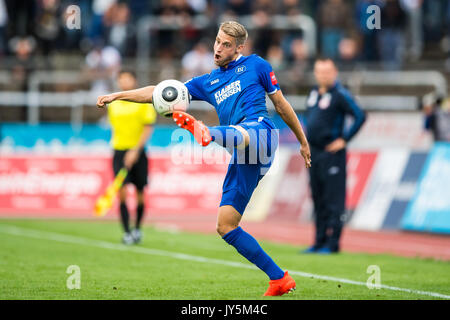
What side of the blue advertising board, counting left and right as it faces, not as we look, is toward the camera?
front

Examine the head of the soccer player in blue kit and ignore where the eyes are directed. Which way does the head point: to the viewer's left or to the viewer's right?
to the viewer's left

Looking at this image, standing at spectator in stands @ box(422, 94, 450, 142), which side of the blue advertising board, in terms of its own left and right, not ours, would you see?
back

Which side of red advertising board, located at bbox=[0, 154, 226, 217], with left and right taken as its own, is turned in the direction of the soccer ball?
front

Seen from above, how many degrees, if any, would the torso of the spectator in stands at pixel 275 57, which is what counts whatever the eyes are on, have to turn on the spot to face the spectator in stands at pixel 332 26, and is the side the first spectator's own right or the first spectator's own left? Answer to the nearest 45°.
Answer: approximately 135° to the first spectator's own left

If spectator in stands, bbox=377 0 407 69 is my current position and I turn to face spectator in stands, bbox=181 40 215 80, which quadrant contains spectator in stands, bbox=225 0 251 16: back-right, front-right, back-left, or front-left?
front-right

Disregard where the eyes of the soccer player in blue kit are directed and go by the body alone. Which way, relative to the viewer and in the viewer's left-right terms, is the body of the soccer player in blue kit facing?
facing the viewer and to the left of the viewer

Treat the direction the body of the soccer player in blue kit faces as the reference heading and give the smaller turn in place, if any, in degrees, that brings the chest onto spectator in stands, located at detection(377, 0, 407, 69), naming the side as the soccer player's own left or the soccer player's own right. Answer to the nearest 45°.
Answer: approximately 135° to the soccer player's own right

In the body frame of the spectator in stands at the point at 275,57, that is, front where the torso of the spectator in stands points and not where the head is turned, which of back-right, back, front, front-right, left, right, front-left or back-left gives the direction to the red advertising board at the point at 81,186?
front-right

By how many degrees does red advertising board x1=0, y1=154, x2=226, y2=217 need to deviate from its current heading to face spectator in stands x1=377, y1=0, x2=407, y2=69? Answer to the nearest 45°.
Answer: approximately 90° to its left

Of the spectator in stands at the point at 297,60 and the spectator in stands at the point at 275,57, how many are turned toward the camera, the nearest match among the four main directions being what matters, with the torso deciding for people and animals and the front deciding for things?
2

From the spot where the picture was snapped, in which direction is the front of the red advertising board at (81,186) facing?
facing the viewer

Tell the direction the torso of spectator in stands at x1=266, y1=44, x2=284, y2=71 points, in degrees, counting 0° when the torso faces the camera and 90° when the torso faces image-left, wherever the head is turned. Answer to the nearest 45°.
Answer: approximately 0°

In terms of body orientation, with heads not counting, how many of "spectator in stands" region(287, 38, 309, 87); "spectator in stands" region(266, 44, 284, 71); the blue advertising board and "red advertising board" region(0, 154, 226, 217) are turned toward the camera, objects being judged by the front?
4

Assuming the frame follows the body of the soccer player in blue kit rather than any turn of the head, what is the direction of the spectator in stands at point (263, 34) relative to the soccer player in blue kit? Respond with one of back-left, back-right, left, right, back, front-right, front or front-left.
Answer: back-right

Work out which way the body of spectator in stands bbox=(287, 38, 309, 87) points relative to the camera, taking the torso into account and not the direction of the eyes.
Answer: toward the camera
